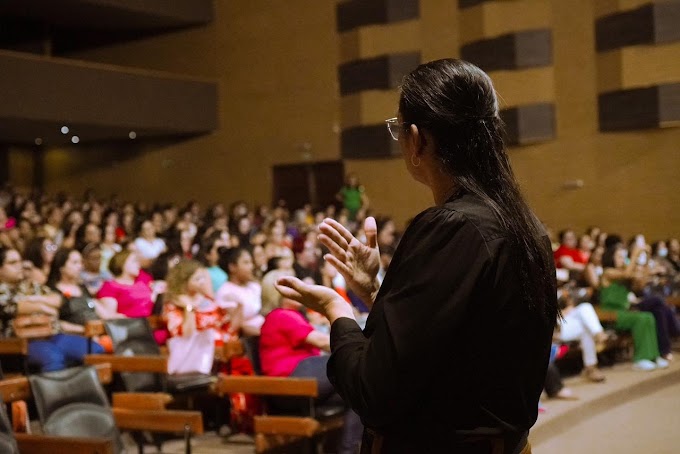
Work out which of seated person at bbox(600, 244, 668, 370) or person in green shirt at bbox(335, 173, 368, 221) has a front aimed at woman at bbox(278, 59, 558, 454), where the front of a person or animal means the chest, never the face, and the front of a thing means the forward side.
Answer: the person in green shirt

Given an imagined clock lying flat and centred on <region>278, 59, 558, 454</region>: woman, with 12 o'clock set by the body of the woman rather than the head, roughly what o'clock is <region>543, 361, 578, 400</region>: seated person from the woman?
The seated person is roughly at 2 o'clock from the woman.

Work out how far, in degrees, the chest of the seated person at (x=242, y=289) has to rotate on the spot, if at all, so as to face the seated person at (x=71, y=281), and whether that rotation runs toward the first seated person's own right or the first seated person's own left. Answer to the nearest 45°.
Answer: approximately 135° to the first seated person's own right

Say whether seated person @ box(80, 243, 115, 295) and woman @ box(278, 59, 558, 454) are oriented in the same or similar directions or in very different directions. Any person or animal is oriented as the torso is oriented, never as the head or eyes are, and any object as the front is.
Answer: very different directions
